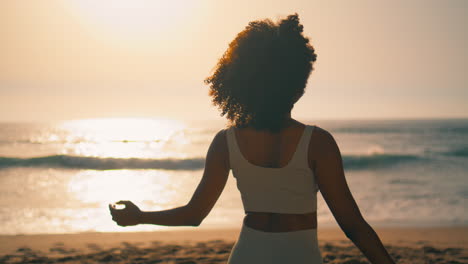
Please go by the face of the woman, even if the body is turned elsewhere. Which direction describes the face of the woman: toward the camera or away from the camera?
away from the camera

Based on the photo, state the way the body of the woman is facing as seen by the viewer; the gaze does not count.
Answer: away from the camera
